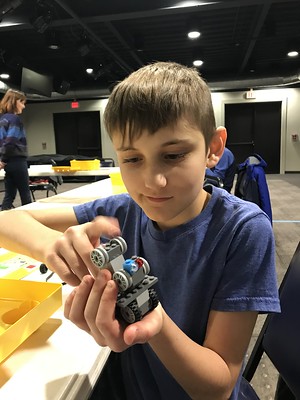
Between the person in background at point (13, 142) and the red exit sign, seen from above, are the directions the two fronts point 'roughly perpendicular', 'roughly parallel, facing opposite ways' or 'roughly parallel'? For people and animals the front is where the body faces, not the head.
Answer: roughly perpendicular

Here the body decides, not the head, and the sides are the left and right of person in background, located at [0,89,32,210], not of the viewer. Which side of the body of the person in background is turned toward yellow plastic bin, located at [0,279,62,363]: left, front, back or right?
right

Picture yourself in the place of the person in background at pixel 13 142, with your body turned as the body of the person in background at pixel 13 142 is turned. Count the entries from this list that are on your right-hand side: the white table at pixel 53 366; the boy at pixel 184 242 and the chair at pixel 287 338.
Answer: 3

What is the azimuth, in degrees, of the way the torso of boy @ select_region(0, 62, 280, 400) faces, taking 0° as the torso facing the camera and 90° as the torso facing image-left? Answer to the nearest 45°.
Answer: approximately 45°

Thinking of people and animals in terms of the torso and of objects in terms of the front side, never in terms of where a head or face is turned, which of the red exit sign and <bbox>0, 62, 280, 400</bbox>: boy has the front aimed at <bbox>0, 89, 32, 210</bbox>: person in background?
the red exit sign

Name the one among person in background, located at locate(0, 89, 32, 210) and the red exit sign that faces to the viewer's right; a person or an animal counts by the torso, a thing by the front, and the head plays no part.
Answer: the person in background

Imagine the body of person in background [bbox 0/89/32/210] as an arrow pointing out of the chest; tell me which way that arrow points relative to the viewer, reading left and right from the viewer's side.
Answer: facing to the right of the viewer

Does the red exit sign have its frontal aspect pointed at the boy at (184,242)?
yes

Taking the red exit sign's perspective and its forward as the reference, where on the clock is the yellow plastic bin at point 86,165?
The yellow plastic bin is roughly at 12 o'clock from the red exit sign.

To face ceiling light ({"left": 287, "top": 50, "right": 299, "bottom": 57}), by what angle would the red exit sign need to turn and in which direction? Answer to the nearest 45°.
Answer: approximately 45° to its left

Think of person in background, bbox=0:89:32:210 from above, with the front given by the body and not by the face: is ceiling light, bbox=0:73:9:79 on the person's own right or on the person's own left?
on the person's own left
